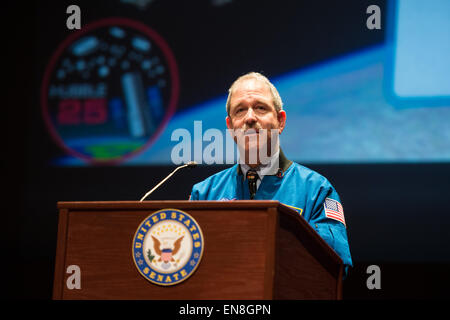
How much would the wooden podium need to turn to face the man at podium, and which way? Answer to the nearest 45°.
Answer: approximately 135° to its right

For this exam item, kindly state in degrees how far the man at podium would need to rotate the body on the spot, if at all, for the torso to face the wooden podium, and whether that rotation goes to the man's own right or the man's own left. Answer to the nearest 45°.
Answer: approximately 45° to the man's own left

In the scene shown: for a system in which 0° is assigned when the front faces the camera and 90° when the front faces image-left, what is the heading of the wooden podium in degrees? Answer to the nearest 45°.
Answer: approximately 45°

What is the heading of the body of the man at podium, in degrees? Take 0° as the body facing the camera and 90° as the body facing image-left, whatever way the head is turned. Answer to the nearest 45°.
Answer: approximately 45°
